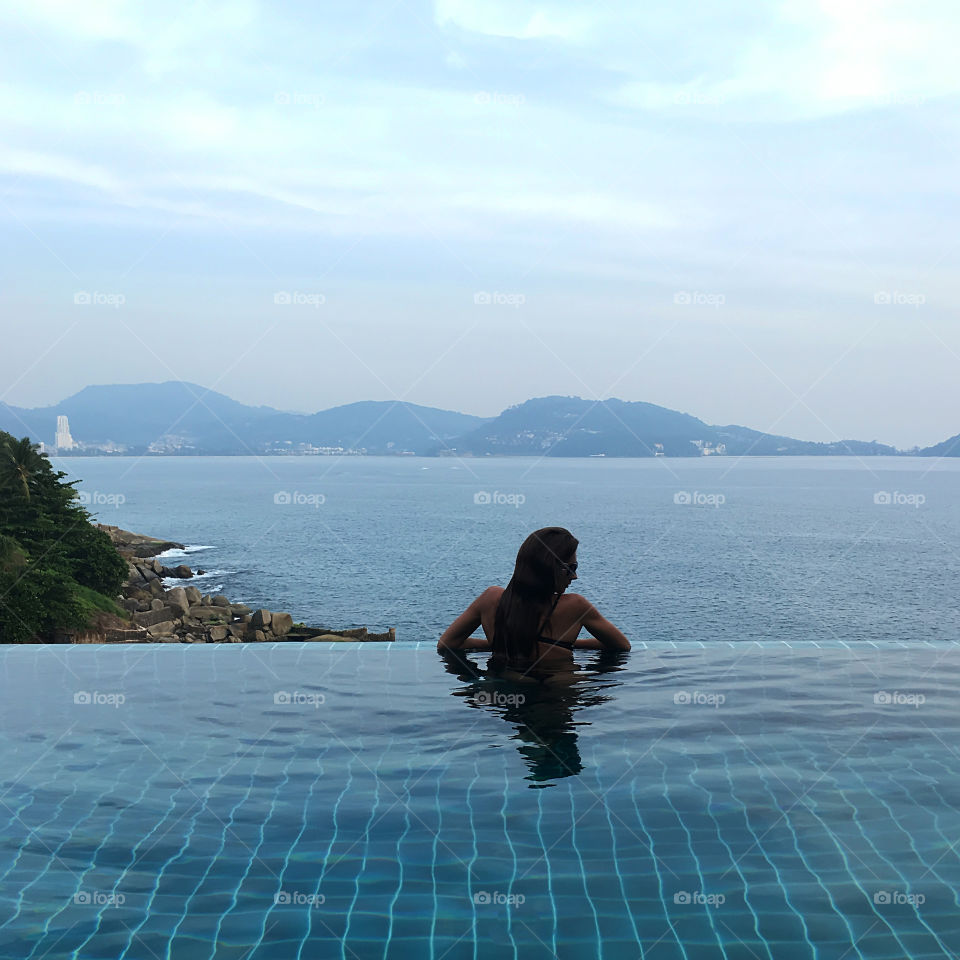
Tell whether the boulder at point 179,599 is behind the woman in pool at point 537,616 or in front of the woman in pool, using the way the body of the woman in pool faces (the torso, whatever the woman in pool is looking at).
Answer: in front

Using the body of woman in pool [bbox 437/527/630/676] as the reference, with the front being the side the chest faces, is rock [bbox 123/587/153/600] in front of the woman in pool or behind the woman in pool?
in front

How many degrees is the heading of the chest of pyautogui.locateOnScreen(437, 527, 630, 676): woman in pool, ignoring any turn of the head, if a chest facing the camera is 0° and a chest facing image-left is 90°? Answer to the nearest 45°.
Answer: approximately 180°

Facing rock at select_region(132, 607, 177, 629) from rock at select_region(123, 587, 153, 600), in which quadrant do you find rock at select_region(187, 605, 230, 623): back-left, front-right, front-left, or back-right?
front-left

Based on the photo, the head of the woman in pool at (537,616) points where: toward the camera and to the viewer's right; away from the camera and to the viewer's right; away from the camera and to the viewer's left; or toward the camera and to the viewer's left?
away from the camera and to the viewer's right

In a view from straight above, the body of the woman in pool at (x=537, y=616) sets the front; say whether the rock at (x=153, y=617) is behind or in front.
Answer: in front

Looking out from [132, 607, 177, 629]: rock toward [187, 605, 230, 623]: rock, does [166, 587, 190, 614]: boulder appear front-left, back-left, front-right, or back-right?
front-left
